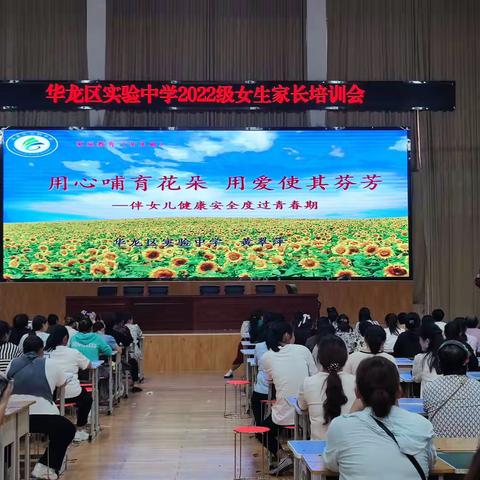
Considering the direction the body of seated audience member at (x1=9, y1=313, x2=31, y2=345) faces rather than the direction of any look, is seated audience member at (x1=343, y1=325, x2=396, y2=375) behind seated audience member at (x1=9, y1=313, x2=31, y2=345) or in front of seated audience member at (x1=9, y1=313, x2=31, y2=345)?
behind

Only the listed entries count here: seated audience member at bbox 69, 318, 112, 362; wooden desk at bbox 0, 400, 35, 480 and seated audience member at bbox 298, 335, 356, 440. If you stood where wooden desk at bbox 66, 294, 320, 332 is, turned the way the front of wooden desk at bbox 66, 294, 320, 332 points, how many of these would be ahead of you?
3

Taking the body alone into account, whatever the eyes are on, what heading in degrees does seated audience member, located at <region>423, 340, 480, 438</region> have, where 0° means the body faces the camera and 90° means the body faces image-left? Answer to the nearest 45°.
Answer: approximately 180°

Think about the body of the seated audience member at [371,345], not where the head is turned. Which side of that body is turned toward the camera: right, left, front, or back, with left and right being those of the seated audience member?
back

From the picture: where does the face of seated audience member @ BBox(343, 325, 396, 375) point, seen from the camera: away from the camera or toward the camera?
away from the camera

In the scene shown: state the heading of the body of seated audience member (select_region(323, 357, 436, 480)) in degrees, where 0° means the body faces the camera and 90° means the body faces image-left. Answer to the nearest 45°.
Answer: approximately 180°

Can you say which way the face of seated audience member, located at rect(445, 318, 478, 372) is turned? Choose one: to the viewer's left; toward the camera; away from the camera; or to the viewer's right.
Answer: away from the camera
